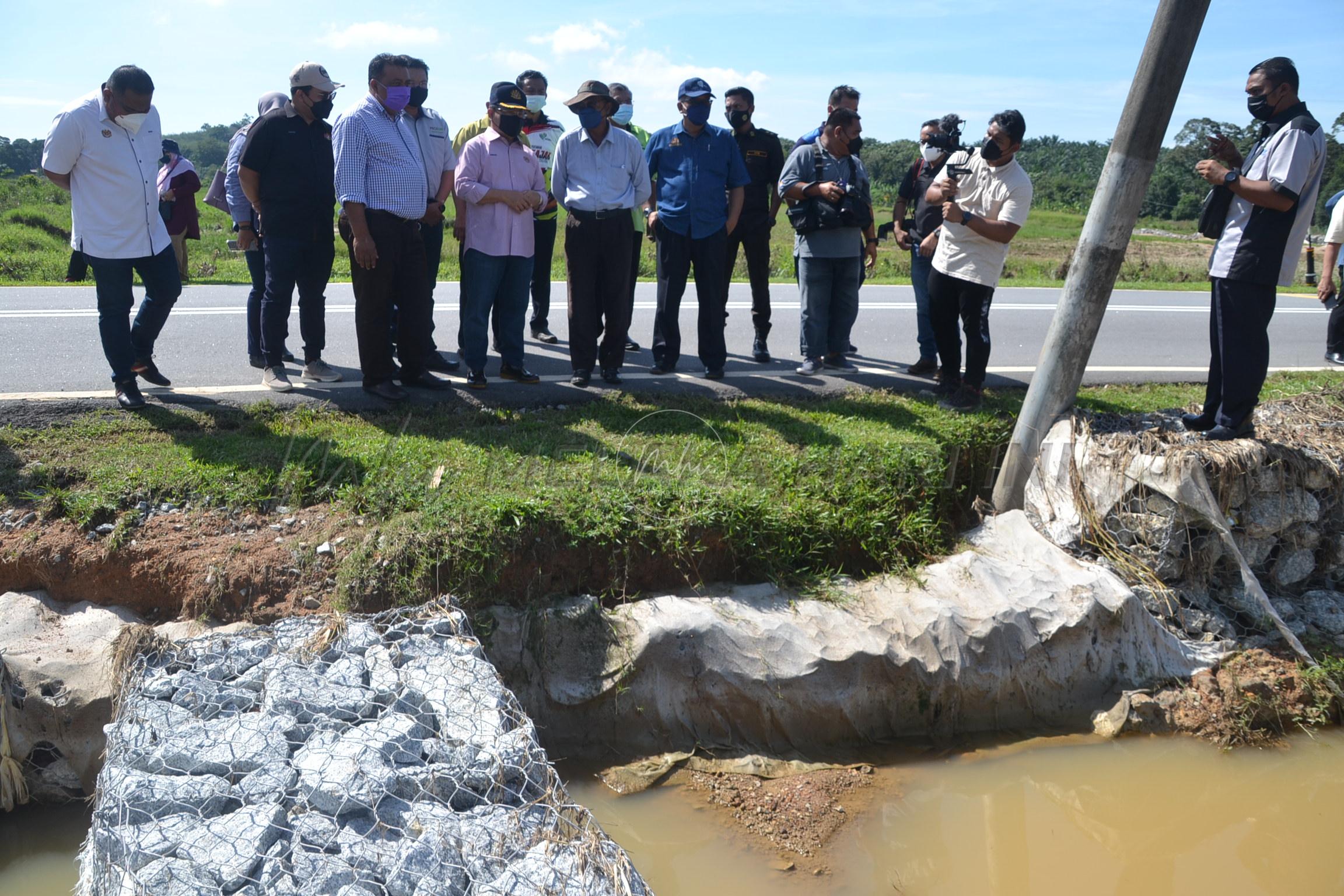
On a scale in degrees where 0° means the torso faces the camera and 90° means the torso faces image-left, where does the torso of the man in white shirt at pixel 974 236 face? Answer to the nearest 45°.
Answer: approximately 45°

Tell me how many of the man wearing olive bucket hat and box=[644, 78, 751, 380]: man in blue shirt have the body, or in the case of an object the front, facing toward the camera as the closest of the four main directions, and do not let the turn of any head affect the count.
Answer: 2

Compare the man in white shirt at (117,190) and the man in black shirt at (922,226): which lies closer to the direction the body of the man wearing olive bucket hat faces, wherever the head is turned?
the man in white shirt

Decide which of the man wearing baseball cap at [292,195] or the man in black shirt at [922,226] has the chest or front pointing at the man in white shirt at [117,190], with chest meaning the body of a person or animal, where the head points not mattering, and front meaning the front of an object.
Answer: the man in black shirt

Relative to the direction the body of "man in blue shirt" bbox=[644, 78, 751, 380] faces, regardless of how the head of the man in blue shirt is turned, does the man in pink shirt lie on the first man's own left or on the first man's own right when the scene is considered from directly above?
on the first man's own right

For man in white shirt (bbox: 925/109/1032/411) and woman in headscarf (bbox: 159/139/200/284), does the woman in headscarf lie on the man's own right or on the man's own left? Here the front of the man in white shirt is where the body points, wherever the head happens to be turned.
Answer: on the man's own right

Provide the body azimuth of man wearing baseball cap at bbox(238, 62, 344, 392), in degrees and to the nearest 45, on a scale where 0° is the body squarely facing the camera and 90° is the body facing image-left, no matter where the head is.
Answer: approximately 315°

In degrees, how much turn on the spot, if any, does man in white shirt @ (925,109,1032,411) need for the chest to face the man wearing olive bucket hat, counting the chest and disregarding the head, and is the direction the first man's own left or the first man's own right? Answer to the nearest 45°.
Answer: approximately 45° to the first man's own right

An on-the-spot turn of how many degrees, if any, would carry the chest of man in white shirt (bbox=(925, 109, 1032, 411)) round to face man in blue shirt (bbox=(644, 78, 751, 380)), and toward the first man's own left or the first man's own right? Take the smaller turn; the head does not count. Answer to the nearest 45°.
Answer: approximately 45° to the first man's own right

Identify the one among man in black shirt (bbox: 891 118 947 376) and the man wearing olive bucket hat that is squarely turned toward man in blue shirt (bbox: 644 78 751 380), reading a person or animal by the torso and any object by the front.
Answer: the man in black shirt
